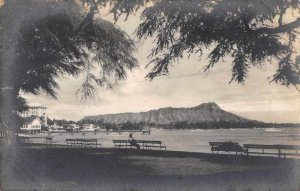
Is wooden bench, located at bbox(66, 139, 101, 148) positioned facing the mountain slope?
yes

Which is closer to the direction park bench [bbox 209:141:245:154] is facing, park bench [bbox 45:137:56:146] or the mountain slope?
the mountain slope
